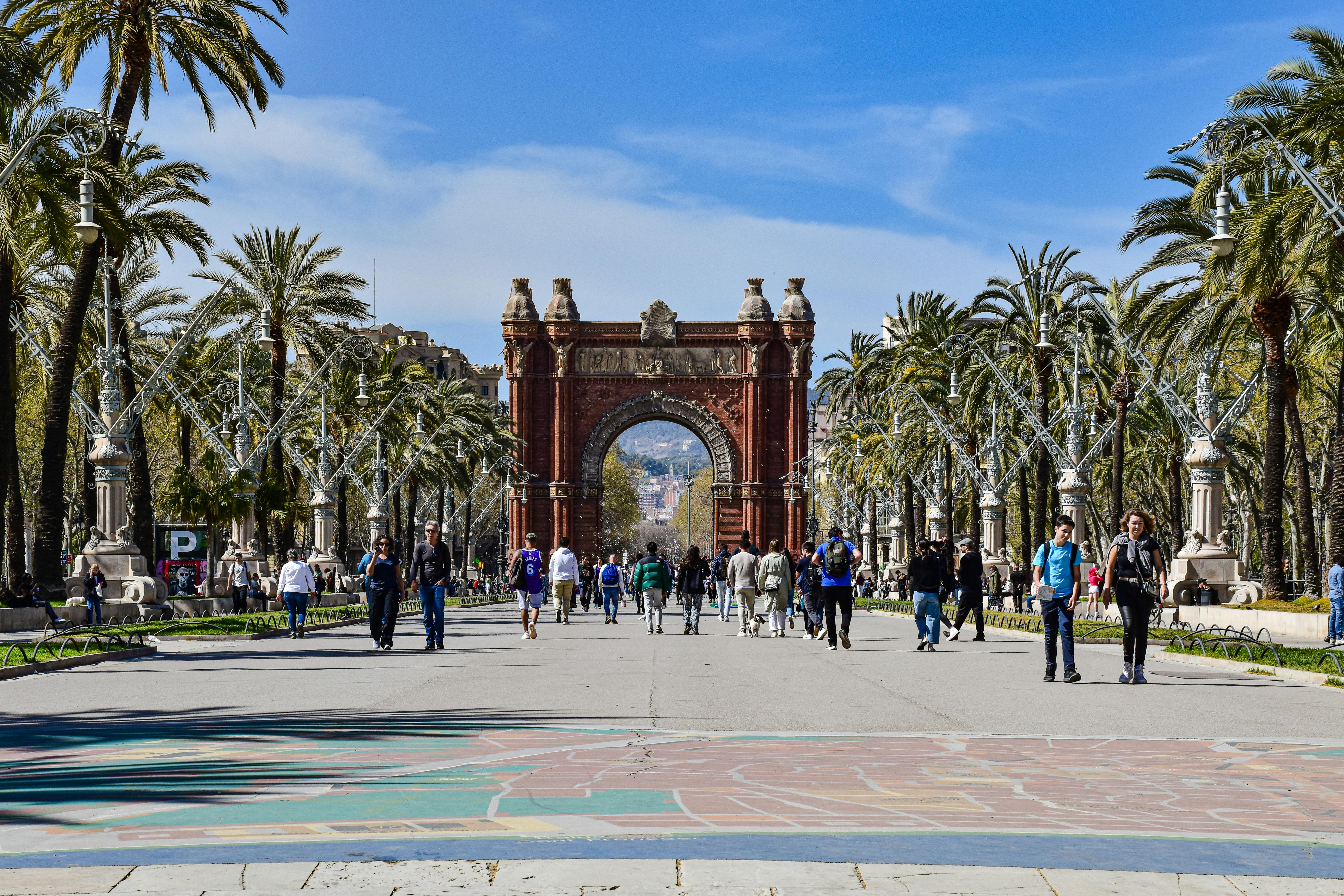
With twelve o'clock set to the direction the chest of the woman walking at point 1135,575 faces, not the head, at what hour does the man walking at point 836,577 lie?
The man walking is roughly at 5 o'clock from the woman walking.

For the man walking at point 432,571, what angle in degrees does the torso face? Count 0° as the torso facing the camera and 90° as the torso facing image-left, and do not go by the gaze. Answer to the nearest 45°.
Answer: approximately 0°

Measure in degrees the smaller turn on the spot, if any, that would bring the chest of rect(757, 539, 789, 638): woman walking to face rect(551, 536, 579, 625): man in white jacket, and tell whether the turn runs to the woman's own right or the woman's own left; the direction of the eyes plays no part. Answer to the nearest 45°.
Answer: approximately 90° to the woman's own left

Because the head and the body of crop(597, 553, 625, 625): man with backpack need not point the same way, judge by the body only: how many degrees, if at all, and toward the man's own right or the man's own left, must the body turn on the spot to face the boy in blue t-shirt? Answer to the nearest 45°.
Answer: approximately 180°

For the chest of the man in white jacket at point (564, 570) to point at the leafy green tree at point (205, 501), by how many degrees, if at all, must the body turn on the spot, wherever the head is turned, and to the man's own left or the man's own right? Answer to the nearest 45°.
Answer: approximately 45° to the man's own left

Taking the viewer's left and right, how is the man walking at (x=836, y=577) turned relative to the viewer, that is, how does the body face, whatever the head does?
facing away from the viewer
